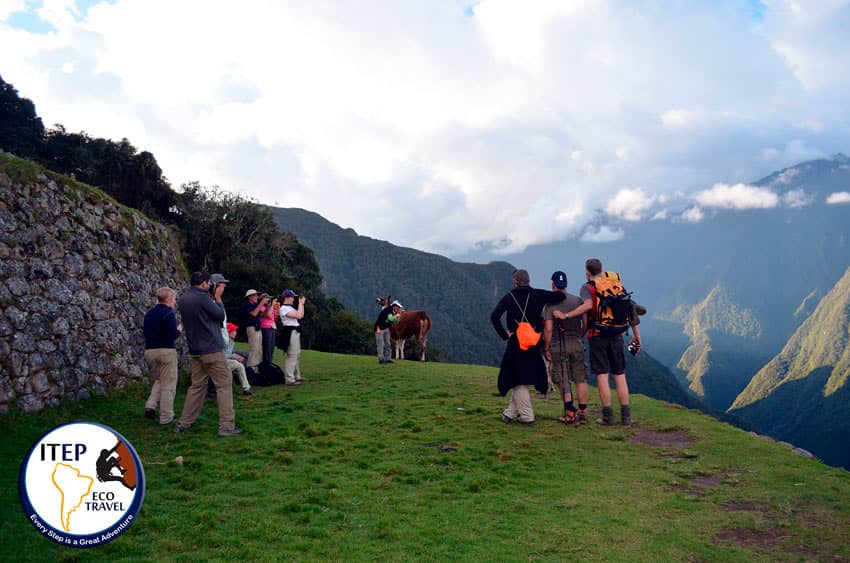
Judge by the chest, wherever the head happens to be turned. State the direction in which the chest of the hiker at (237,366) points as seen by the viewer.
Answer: to the viewer's right

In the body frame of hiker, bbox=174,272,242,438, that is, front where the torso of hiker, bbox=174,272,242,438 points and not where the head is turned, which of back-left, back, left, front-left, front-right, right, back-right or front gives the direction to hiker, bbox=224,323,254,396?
front-left

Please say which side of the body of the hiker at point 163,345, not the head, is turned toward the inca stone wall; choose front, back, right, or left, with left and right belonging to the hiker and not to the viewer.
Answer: left

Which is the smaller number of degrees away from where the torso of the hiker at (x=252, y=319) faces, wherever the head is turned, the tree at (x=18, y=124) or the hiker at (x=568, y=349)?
the hiker

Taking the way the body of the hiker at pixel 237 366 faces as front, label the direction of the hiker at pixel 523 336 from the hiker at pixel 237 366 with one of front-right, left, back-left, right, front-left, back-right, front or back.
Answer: front-right

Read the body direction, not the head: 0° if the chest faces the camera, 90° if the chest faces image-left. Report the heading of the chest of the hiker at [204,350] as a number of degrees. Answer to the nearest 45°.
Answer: approximately 225°

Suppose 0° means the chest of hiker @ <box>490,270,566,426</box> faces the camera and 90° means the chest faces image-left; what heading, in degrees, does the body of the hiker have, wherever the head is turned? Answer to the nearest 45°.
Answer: approximately 180°

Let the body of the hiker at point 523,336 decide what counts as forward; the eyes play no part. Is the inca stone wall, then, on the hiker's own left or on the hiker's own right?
on the hiker's own left

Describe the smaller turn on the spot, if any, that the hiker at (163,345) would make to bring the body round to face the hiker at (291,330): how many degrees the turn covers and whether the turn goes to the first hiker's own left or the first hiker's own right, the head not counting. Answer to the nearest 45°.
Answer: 0° — they already face them

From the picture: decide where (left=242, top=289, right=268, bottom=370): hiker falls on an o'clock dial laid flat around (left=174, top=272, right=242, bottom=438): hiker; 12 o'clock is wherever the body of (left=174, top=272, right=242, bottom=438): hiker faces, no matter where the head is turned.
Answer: (left=242, top=289, right=268, bottom=370): hiker is roughly at 11 o'clock from (left=174, top=272, right=242, bottom=438): hiker.

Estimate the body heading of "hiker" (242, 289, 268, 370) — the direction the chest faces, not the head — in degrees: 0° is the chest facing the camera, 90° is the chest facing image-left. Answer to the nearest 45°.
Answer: approximately 315°

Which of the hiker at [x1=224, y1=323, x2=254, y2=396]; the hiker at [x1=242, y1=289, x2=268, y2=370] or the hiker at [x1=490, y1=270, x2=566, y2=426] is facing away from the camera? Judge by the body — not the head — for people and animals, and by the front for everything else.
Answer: the hiker at [x1=490, y1=270, x2=566, y2=426]
